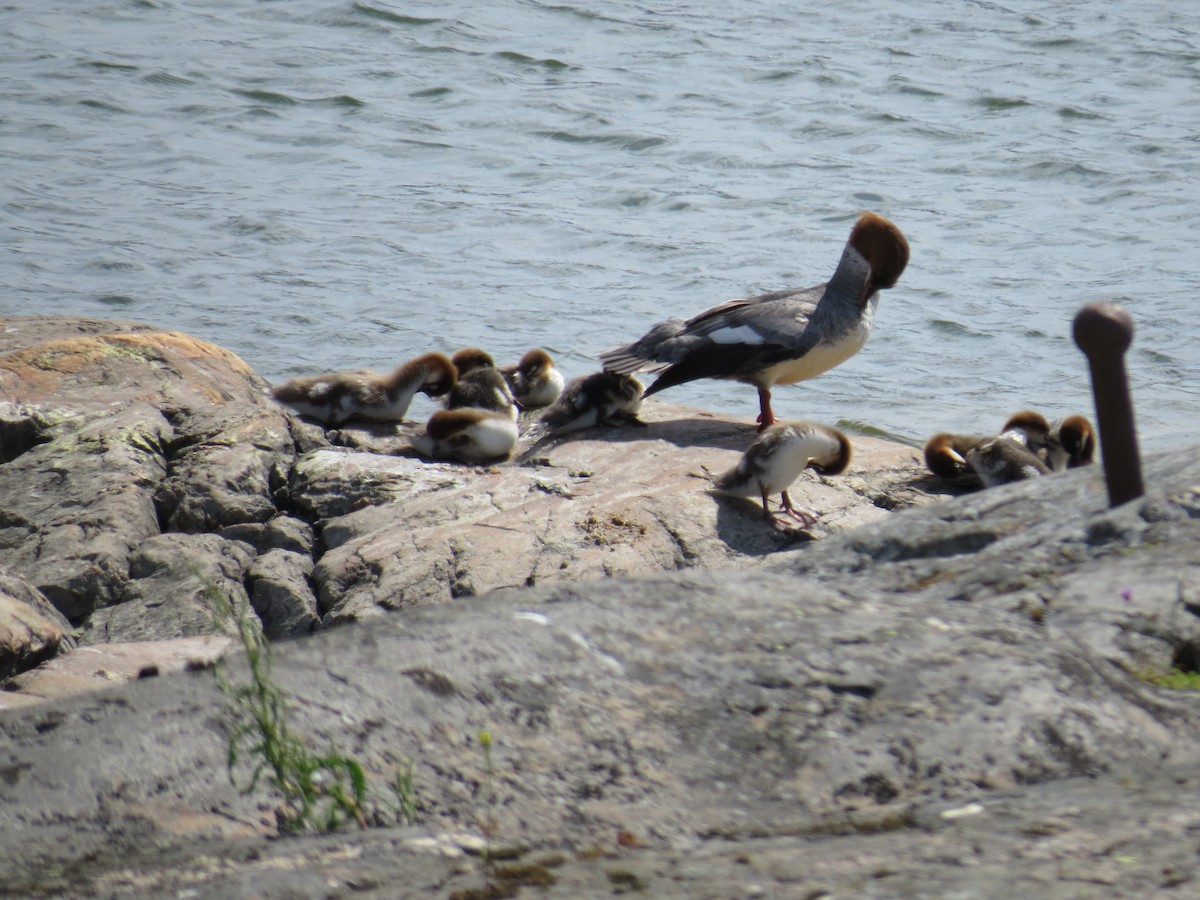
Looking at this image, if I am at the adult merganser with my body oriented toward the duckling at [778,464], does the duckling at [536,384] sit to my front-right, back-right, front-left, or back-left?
back-right

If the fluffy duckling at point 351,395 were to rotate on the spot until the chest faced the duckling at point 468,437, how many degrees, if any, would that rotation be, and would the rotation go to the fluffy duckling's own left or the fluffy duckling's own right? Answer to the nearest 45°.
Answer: approximately 45° to the fluffy duckling's own right

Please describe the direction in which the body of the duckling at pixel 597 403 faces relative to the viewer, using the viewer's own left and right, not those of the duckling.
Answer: facing to the right of the viewer

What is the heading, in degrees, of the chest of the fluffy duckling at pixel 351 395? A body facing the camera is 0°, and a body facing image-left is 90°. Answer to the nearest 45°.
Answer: approximately 270°

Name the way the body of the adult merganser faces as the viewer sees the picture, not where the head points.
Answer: to the viewer's right

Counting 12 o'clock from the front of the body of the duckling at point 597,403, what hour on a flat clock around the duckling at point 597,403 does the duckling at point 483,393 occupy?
the duckling at point 483,393 is roughly at 7 o'clock from the duckling at point 597,403.

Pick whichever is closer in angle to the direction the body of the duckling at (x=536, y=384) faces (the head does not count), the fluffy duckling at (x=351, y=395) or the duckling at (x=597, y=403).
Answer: the duckling

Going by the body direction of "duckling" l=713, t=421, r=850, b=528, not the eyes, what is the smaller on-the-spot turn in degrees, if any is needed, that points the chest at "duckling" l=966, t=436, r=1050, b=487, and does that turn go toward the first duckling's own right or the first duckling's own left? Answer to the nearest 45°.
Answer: approximately 45° to the first duckling's own left

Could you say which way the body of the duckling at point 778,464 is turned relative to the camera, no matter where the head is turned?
to the viewer's right

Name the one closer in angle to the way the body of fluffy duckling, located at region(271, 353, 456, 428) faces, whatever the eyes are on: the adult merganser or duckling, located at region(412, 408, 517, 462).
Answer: the adult merganser
